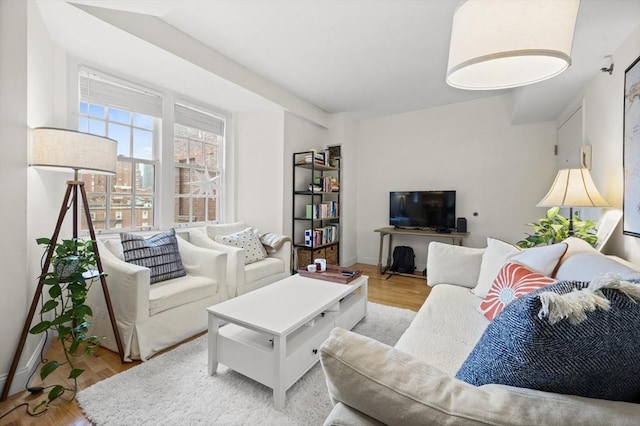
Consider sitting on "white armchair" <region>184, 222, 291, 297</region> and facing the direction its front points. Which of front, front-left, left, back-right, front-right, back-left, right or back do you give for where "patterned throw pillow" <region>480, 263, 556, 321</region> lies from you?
front

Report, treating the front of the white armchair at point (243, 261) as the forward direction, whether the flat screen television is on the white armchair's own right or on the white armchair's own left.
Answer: on the white armchair's own left

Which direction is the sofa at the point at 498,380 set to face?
to the viewer's left

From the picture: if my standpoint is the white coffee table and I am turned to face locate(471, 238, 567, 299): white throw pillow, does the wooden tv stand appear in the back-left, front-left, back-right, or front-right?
front-left

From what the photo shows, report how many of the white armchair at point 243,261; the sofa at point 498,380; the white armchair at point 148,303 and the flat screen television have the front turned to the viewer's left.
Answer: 1

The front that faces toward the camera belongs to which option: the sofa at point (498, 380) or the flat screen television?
the flat screen television

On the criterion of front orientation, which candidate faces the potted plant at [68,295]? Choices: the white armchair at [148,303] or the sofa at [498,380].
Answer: the sofa

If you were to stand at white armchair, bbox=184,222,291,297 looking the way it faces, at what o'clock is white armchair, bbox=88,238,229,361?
white armchair, bbox=88,238,229,361 is roughly at 3 o'clock from white armchair, bbox=184,222,291,297.

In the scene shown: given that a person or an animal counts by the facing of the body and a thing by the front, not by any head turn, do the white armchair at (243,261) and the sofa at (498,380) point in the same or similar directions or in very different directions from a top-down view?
very different directions

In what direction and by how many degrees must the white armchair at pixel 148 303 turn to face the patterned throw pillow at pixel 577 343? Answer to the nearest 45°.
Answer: approximately 45° to its right

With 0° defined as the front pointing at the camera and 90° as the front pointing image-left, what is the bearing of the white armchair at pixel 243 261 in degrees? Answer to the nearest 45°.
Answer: approximately 315°

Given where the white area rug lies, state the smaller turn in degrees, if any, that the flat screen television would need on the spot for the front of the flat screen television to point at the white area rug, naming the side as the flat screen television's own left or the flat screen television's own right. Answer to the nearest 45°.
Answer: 0° — it already faces it

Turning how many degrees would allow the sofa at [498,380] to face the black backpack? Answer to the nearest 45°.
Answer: approximately 90° to its right

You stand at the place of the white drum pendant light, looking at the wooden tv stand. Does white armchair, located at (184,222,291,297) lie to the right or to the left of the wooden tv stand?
left

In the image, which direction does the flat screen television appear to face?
toward the camera
